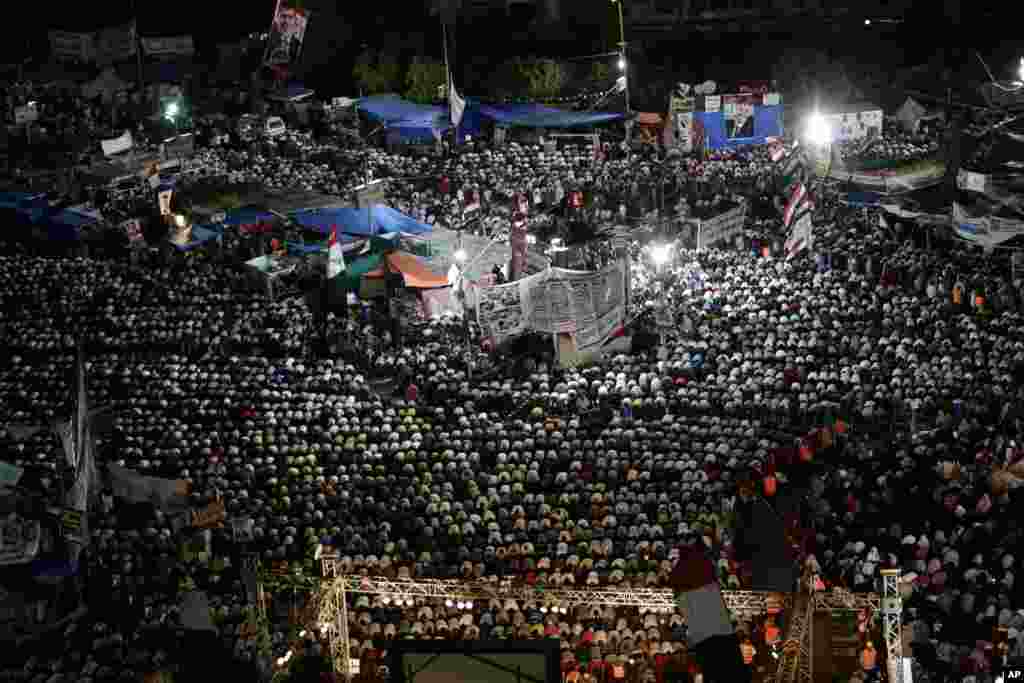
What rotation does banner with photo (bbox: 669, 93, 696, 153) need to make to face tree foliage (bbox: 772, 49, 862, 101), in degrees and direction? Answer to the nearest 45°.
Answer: approximately 135° to its left

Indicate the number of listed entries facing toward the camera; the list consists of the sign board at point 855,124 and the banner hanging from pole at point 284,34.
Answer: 2

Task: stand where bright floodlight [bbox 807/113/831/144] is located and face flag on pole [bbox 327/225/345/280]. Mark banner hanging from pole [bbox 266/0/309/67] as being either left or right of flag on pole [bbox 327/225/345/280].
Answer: right

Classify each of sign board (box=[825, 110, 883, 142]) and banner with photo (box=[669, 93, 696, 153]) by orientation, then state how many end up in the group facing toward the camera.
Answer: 2

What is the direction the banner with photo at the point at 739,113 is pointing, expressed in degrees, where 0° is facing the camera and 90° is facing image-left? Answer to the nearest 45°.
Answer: approximately 0°

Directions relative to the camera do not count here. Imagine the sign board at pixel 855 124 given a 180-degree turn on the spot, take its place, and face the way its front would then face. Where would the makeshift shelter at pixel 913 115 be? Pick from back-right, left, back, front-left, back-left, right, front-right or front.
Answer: front-right

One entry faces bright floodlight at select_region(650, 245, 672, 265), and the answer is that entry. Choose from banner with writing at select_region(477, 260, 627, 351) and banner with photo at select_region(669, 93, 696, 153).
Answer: banner with photo at select_region(669, 93, 696, 153)

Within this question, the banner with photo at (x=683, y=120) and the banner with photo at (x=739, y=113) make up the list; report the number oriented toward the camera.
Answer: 2

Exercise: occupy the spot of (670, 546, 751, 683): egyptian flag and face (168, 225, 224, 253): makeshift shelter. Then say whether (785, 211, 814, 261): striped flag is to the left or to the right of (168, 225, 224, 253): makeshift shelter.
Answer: right

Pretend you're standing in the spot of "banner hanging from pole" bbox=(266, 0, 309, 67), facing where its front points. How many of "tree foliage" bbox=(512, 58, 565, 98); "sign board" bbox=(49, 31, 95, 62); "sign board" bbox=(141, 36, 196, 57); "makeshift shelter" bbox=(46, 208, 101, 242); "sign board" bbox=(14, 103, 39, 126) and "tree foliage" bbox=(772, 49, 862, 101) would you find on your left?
2
